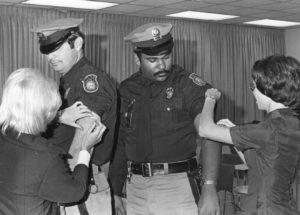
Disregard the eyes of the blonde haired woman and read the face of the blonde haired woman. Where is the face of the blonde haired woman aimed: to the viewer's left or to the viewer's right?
to the viewer's right

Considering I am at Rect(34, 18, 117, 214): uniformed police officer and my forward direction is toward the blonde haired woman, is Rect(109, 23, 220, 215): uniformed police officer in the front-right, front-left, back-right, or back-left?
back-left

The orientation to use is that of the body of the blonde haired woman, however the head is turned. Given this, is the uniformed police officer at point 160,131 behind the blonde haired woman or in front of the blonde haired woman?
in front

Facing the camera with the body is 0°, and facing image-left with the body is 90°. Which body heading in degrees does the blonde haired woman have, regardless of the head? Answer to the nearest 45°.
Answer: approximately 225°

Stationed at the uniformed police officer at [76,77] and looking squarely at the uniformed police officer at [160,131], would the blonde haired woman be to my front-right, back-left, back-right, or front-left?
back-right
